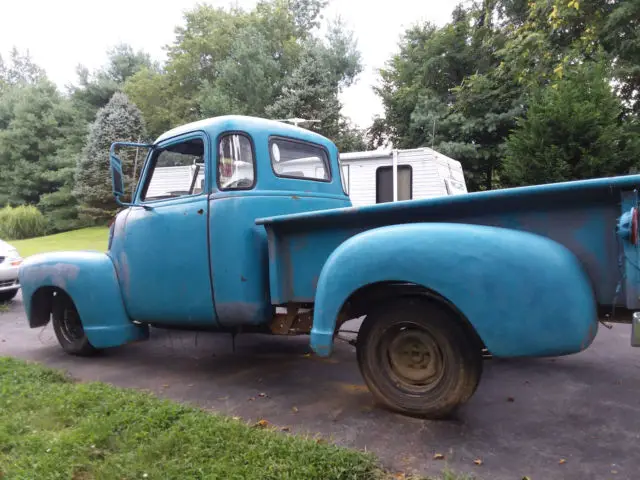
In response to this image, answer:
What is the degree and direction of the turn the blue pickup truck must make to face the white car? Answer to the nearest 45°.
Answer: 0° — it already faces it

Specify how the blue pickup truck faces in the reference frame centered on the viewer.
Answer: facing away from the viewer and to the left of the viewer

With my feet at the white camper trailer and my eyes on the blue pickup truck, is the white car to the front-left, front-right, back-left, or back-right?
front-right

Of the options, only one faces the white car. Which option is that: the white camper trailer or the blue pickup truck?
the blue pickup truck

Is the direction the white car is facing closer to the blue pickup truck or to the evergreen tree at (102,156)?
the blue pickup truck

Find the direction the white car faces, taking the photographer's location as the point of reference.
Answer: facing the viewer and to the right of the viewer

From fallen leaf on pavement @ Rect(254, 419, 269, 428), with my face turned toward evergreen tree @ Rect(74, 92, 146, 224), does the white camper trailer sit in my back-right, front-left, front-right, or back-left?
front-right

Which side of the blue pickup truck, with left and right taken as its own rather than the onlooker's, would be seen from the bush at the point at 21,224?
front

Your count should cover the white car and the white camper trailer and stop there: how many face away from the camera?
0

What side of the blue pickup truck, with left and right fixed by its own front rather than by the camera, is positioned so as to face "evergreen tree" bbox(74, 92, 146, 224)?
front
